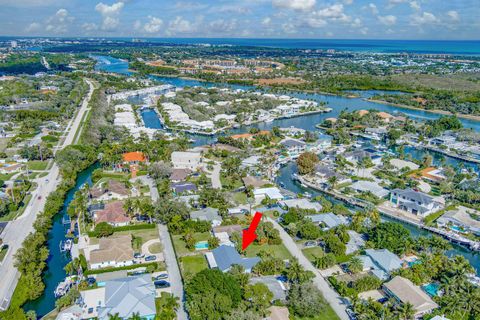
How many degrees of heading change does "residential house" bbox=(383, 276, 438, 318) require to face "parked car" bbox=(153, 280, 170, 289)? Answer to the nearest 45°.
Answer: approximately 45° to its right

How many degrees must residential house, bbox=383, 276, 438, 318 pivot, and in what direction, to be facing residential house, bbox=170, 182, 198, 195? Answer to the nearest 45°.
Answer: approximately 45° to its right

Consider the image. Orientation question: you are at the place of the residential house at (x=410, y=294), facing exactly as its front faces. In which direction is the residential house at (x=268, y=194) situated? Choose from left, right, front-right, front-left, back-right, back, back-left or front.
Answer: right

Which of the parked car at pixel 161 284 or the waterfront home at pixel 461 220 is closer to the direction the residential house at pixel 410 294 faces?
the parked car

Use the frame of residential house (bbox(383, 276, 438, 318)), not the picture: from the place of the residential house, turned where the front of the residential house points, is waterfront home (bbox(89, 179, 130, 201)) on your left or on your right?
on your right

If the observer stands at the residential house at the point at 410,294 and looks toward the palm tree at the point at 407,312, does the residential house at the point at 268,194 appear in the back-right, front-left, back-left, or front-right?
back-right

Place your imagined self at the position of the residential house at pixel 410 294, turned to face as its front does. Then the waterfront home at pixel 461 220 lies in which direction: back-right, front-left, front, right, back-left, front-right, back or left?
back-right

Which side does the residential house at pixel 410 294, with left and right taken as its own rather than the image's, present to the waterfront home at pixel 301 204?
right

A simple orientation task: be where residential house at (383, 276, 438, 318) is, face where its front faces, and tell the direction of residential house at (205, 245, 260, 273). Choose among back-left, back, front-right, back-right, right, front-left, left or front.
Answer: front-right

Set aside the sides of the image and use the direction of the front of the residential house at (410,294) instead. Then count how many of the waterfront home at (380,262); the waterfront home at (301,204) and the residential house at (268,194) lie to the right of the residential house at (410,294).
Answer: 3

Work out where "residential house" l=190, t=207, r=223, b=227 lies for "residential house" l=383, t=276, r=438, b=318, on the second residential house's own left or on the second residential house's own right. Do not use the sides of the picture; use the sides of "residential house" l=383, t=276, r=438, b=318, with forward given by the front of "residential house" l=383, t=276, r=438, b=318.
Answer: on the second residential house's own right

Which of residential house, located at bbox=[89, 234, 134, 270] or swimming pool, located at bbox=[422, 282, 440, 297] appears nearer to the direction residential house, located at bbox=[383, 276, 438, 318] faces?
the residential house

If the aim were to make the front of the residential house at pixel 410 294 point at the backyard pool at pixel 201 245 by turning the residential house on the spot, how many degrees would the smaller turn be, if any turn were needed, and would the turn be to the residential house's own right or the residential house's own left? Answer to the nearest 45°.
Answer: approximately 45° to the residential house's own right

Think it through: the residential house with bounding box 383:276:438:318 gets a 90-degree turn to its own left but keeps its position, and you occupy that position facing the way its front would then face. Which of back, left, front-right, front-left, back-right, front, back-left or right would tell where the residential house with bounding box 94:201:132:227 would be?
back-right

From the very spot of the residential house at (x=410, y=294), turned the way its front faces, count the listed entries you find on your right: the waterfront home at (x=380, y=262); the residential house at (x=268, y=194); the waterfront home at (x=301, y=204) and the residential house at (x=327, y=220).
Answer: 4

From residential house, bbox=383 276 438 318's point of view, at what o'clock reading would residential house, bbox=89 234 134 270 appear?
residential house, bbox=89 234 134 270 is roughly at 1 o'clock from residential house, bbox=383 276 438 318.

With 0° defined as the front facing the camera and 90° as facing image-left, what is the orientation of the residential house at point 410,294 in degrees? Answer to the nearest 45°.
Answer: approximately 45°

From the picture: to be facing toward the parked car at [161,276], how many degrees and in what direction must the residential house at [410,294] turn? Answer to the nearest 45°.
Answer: approximately 45° to its right
